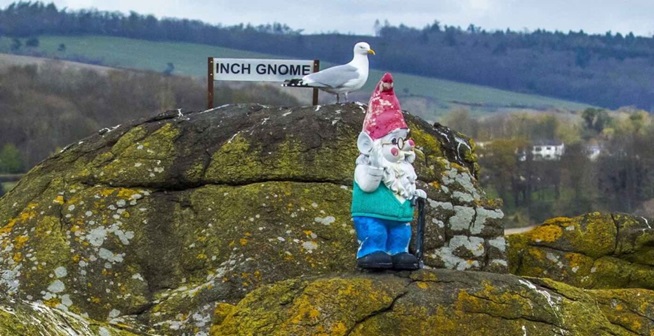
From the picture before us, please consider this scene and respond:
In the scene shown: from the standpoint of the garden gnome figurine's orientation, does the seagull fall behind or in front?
behind

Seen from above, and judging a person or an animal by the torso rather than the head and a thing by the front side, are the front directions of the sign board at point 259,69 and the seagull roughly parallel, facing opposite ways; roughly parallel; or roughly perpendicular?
roughly perpendicular

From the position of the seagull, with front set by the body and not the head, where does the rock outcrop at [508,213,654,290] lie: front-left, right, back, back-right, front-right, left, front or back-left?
front

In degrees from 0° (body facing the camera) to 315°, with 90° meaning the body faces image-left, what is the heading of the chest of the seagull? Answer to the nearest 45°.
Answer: approximately 270°

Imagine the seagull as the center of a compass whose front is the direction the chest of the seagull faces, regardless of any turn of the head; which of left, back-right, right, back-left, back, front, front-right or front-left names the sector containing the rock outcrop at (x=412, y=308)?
right

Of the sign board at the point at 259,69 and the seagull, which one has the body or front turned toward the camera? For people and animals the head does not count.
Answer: the sign board

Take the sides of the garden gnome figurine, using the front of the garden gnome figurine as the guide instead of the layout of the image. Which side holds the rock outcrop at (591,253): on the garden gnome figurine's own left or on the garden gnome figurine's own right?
on the garden gnome figurine's own left

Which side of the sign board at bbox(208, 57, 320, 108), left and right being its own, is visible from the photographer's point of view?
front

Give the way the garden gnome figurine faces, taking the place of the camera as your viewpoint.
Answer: facing the viewer and to the right of the viewer

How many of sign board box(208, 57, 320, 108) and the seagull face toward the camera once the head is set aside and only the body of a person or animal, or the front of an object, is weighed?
1
